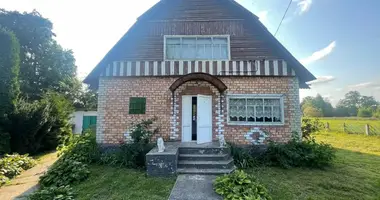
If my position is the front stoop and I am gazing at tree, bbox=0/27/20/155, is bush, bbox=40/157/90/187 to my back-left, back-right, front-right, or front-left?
front-left

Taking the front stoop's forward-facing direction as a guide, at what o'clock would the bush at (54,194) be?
The bush is roughly at 2 o'clock from the front stoop.

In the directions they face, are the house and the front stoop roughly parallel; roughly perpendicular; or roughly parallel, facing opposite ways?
roughly parallel

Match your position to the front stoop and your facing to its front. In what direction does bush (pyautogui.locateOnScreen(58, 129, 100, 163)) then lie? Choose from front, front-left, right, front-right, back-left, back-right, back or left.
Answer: right

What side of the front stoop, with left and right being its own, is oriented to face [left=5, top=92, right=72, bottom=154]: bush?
right

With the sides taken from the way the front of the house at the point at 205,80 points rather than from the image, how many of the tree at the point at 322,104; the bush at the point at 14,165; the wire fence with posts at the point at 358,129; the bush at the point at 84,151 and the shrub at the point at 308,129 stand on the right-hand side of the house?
2

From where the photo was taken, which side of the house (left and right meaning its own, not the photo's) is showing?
front

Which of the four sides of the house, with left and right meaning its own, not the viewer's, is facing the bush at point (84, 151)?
right

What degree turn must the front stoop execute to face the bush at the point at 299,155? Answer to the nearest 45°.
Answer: approximately 90° to its left

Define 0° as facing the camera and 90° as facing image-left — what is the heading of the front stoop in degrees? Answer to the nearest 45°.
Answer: approximately 0°

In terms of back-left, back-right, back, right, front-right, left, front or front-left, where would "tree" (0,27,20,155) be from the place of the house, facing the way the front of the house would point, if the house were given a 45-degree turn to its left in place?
back-right

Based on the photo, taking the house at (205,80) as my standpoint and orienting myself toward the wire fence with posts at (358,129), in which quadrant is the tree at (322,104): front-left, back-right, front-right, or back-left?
front-left

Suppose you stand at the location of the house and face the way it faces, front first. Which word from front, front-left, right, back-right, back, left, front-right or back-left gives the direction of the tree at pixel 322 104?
back-left

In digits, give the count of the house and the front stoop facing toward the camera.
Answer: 2
